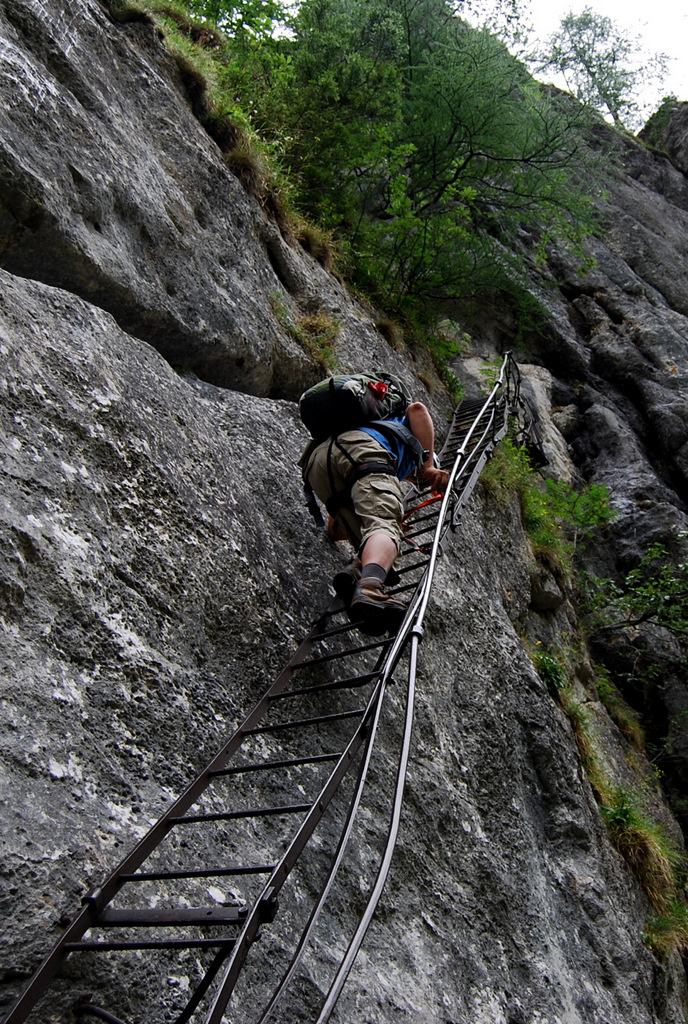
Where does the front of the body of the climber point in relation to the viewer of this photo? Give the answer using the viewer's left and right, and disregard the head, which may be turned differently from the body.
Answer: facing away from the viewer and to the right of the viewer

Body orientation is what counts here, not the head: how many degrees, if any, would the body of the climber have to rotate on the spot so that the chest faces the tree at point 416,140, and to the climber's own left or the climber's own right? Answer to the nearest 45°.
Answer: approximately 45° to the climber's own left
